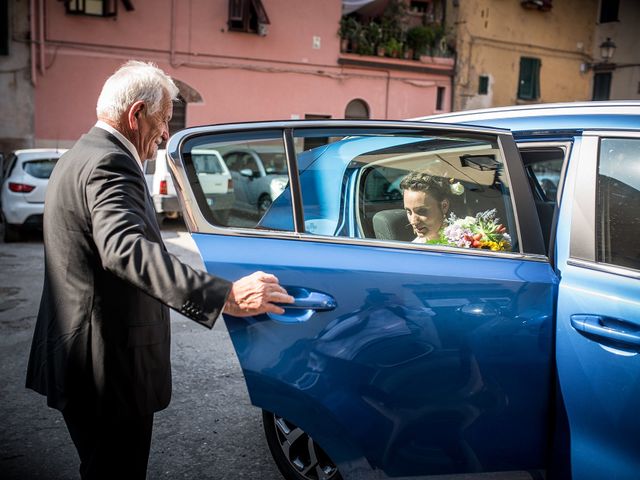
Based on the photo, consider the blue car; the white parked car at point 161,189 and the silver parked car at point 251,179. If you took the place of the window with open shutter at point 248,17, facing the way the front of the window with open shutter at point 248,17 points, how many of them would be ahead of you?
3

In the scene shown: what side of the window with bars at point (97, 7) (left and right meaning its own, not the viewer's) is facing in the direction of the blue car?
front

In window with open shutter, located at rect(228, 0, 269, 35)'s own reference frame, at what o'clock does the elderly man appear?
The elderly man is roughly at 12 o'clock from the window with open shutter.

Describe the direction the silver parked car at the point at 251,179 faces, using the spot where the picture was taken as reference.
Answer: facing the viewer and to the right of the viewer

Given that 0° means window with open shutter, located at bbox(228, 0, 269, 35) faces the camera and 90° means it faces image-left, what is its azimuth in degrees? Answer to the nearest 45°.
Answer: approximately 0°

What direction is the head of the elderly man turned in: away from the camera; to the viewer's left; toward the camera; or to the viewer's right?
to the viewer's right

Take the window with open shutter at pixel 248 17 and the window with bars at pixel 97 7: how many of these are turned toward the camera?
2

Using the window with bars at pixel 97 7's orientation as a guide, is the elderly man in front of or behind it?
in front

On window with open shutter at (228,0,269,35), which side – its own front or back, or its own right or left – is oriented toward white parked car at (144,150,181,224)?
front

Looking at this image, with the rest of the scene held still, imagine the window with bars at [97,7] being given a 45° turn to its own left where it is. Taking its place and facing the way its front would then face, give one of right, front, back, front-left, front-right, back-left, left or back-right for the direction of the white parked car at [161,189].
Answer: front-right

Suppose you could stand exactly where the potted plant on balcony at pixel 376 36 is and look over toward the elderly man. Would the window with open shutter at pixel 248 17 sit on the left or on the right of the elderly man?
right
